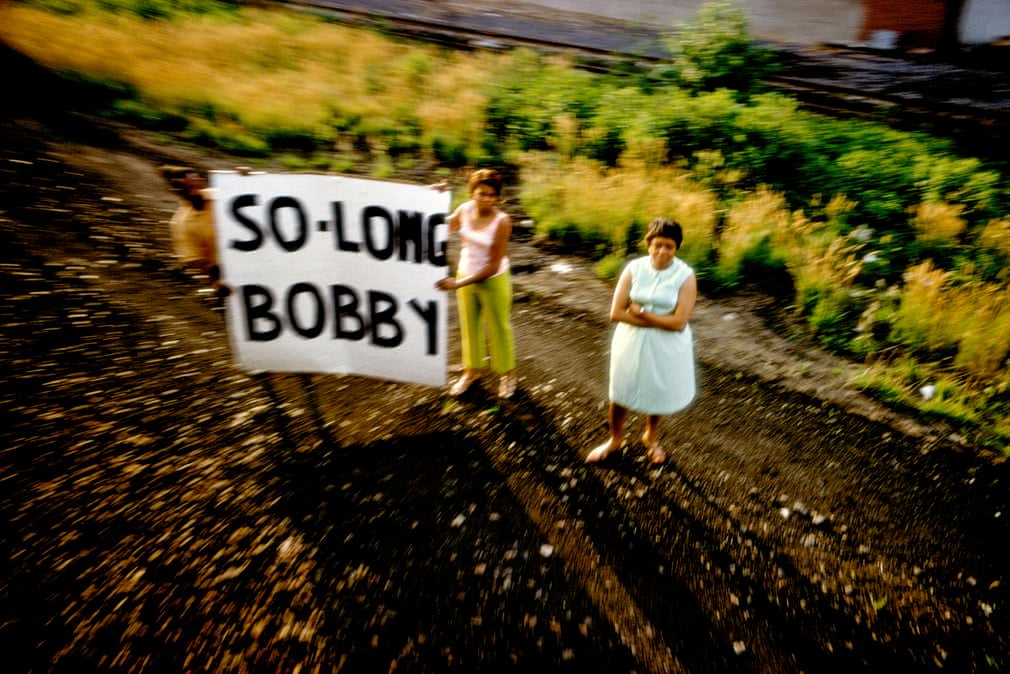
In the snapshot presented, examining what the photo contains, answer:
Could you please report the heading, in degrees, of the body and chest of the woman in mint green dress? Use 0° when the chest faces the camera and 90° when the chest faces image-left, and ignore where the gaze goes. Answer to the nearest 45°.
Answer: approximately 0°

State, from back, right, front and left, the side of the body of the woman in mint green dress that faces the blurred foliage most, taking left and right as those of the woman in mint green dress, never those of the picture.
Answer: back

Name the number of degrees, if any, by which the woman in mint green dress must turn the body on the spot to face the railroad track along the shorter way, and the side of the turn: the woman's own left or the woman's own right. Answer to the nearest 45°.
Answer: approximately 180°

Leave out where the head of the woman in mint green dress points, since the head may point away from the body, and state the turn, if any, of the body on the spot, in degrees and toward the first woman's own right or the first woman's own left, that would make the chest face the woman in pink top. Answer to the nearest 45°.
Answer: approximately 90° to the first woman's own right
